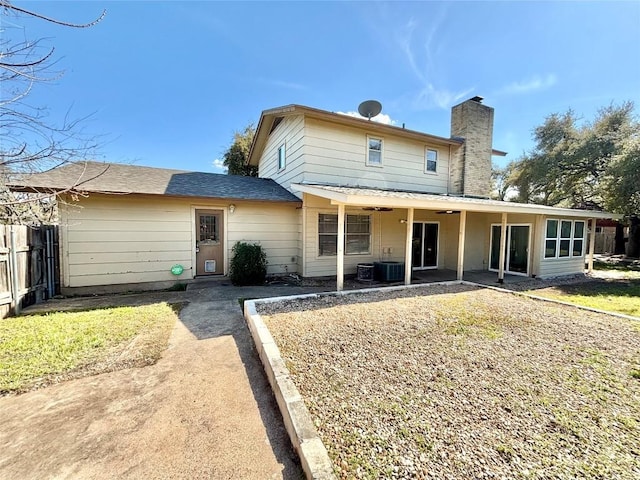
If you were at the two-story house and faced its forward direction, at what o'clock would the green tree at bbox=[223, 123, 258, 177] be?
The green tree is roughly at 11 o'clock from the two-story house.

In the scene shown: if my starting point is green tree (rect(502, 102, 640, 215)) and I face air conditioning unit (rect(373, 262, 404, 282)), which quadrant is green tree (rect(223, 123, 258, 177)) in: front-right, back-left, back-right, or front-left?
front-right

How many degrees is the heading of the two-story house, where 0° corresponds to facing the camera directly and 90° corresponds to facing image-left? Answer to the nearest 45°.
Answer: approximately 180°
